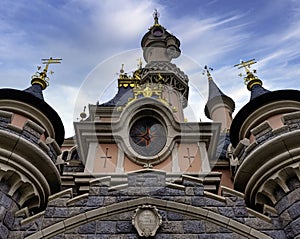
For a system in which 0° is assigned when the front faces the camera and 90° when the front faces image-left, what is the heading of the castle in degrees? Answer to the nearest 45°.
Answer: approximately 0°
